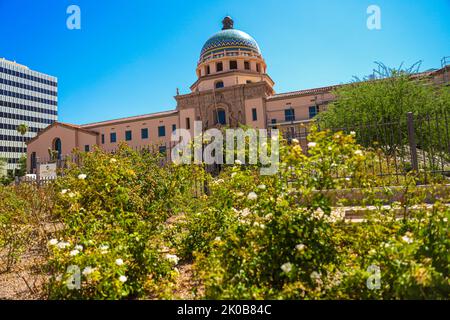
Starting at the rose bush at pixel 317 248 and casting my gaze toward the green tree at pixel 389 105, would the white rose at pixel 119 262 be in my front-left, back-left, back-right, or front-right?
back-left

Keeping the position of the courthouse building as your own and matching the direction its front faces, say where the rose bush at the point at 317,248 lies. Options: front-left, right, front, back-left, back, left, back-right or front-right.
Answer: front-left

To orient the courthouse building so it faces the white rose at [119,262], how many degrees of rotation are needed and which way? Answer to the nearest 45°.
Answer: approximately 45° to its left

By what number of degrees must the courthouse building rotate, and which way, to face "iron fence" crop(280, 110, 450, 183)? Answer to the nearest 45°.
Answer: approximately 45° to its left

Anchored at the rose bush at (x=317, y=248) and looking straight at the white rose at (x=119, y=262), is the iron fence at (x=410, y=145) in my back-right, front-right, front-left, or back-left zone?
back-right

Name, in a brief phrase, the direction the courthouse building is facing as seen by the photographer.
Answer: facing the viewer and to the left of the viewer
